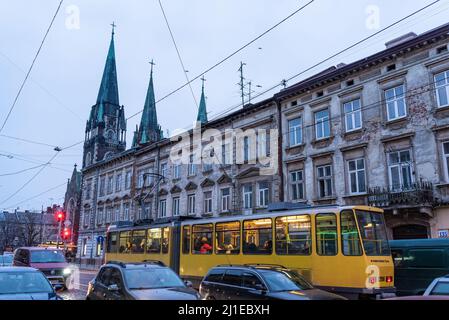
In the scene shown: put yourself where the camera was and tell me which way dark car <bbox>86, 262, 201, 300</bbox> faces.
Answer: facing the viewer and to the right of the viewer

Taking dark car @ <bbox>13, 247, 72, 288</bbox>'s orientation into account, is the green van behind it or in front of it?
in front

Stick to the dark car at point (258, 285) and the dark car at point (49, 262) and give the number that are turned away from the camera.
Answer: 0

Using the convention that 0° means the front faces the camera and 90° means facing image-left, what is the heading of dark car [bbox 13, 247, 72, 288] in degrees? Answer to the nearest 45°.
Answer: approximately 315°

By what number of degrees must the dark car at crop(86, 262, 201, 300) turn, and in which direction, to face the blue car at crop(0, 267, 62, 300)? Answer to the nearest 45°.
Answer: approximately 135° to its right

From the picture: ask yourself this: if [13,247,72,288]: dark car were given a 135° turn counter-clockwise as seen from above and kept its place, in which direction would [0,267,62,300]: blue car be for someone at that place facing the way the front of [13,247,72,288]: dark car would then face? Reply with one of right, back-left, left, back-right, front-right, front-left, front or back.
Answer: back

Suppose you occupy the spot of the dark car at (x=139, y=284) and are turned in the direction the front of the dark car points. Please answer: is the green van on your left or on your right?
on your left

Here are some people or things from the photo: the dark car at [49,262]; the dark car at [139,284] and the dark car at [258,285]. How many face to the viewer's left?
0
